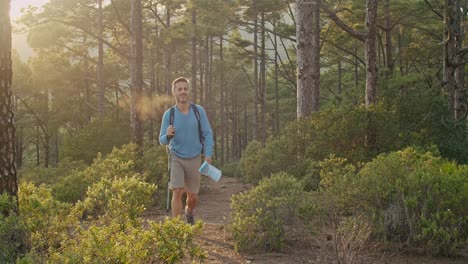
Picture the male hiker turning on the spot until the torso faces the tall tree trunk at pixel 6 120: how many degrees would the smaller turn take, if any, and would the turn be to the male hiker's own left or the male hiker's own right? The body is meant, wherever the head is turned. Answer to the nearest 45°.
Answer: approximately 45° to the male hiker's own right

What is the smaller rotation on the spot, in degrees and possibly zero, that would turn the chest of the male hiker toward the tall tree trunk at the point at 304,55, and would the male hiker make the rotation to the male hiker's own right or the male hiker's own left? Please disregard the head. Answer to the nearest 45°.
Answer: approximately 135° to the male hiker's own left

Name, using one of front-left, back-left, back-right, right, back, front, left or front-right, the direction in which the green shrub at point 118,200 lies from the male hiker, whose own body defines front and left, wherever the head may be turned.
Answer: front-right

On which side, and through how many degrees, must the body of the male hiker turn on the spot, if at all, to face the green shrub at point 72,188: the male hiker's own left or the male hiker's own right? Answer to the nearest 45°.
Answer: approximately 135° to the male hiker's own right

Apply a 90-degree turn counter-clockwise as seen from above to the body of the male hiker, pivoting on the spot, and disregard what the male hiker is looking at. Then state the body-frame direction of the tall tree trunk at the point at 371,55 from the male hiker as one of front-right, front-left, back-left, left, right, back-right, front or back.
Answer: front-left

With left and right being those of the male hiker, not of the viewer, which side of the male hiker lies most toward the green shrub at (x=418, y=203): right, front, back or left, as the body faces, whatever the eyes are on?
left

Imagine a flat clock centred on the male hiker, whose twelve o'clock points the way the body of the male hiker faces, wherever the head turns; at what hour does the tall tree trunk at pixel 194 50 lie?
The tall tree trunk is roughly at 6 o'clock from the male hiker.

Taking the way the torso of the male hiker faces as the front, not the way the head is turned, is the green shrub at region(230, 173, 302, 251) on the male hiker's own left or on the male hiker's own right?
on the male hiker's own left

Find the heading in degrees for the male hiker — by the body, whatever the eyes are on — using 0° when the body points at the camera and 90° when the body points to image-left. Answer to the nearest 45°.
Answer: approximately 0°

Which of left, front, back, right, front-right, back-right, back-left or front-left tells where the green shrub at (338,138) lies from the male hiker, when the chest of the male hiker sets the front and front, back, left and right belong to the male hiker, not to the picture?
back-left
